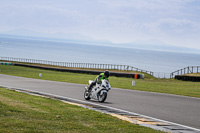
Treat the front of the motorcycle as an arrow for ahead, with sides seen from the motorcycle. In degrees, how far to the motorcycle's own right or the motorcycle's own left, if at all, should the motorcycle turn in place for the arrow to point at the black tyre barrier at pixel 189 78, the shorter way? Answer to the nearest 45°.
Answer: approximately 90° to the motorcycle's own left
